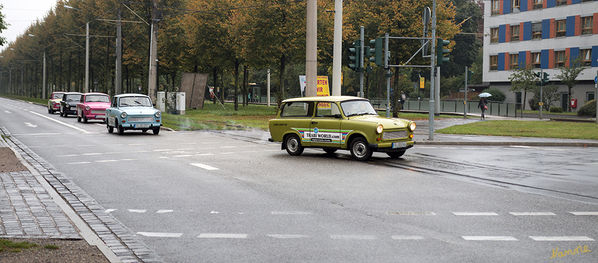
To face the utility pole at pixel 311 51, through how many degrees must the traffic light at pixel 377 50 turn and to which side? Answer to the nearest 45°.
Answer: approximately 45° to its right

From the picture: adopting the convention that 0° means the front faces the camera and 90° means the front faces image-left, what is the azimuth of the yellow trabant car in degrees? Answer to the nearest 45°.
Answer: approximately 315°

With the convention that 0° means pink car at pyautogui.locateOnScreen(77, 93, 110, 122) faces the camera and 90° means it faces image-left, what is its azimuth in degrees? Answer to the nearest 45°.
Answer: approximately 315°

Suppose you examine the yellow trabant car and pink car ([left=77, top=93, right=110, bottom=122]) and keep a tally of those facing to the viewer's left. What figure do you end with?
0

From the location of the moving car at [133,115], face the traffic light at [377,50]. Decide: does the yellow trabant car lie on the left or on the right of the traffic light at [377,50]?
right

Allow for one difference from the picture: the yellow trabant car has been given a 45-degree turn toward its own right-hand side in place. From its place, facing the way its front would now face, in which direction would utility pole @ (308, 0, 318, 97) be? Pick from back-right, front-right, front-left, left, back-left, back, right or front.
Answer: back

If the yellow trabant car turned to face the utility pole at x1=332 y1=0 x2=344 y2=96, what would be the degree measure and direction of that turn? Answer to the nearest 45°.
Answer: approximately 135° to its left

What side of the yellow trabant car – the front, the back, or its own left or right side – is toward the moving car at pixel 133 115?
back
